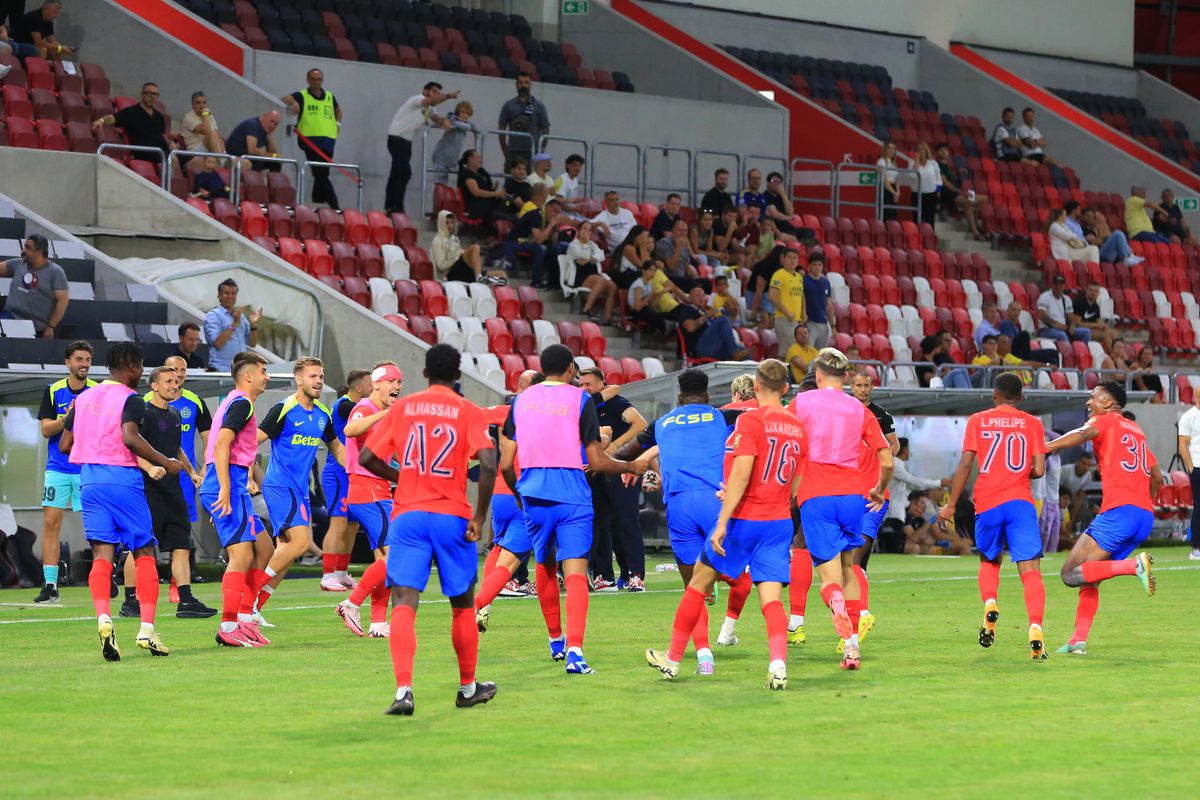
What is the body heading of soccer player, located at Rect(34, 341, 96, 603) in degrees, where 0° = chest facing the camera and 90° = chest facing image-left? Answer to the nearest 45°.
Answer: approximately 315°

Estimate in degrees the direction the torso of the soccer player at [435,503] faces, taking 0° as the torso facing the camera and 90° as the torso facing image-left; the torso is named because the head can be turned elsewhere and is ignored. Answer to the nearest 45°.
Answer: approximately 180°

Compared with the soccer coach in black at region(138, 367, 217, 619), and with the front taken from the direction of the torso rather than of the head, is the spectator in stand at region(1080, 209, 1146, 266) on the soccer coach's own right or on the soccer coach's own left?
on the soccer coach's own left

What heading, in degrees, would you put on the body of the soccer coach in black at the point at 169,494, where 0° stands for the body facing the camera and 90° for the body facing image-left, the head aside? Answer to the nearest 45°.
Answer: approximately 315°

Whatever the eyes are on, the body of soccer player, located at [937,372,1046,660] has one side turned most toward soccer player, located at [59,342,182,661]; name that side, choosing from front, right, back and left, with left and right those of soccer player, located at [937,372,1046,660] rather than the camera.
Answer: left

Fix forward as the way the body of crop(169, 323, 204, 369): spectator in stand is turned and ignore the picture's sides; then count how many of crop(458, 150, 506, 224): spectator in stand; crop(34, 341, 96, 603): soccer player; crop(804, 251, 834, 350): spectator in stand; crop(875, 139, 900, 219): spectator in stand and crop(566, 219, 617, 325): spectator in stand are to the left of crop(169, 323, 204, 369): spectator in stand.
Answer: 4

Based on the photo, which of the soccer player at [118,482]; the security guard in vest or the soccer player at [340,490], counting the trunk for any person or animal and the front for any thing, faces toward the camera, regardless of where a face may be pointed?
the security guard in vest

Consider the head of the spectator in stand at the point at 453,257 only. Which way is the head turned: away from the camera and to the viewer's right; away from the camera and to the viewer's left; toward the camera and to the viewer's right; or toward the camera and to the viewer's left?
toward the camera and to the viewer's right

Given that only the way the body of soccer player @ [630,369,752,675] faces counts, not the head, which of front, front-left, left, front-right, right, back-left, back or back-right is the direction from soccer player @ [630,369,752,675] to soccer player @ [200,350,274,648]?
left

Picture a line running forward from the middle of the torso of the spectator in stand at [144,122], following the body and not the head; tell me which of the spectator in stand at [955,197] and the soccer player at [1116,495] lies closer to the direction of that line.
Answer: the soccer player

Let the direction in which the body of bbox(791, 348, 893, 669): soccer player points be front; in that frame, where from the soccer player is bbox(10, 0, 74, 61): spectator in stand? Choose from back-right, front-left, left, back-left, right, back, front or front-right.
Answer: front-left

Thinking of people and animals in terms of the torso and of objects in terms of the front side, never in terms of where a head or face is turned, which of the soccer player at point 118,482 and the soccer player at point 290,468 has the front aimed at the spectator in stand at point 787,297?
the soccer player at point 118,482

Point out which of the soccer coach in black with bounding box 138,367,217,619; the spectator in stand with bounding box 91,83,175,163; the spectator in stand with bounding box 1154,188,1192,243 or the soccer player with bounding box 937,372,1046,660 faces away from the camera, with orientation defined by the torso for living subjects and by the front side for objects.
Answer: the soccer player with bounding box 937,372,1046,660

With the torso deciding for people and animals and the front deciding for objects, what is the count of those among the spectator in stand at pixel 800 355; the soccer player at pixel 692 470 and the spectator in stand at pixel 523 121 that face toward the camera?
2

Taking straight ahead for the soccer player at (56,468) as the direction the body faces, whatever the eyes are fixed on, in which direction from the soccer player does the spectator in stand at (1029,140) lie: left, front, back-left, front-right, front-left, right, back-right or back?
left

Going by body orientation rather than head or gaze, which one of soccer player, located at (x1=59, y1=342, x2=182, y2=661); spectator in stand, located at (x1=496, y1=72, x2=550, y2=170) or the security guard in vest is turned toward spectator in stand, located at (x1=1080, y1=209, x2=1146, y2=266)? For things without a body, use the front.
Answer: the soccer player
